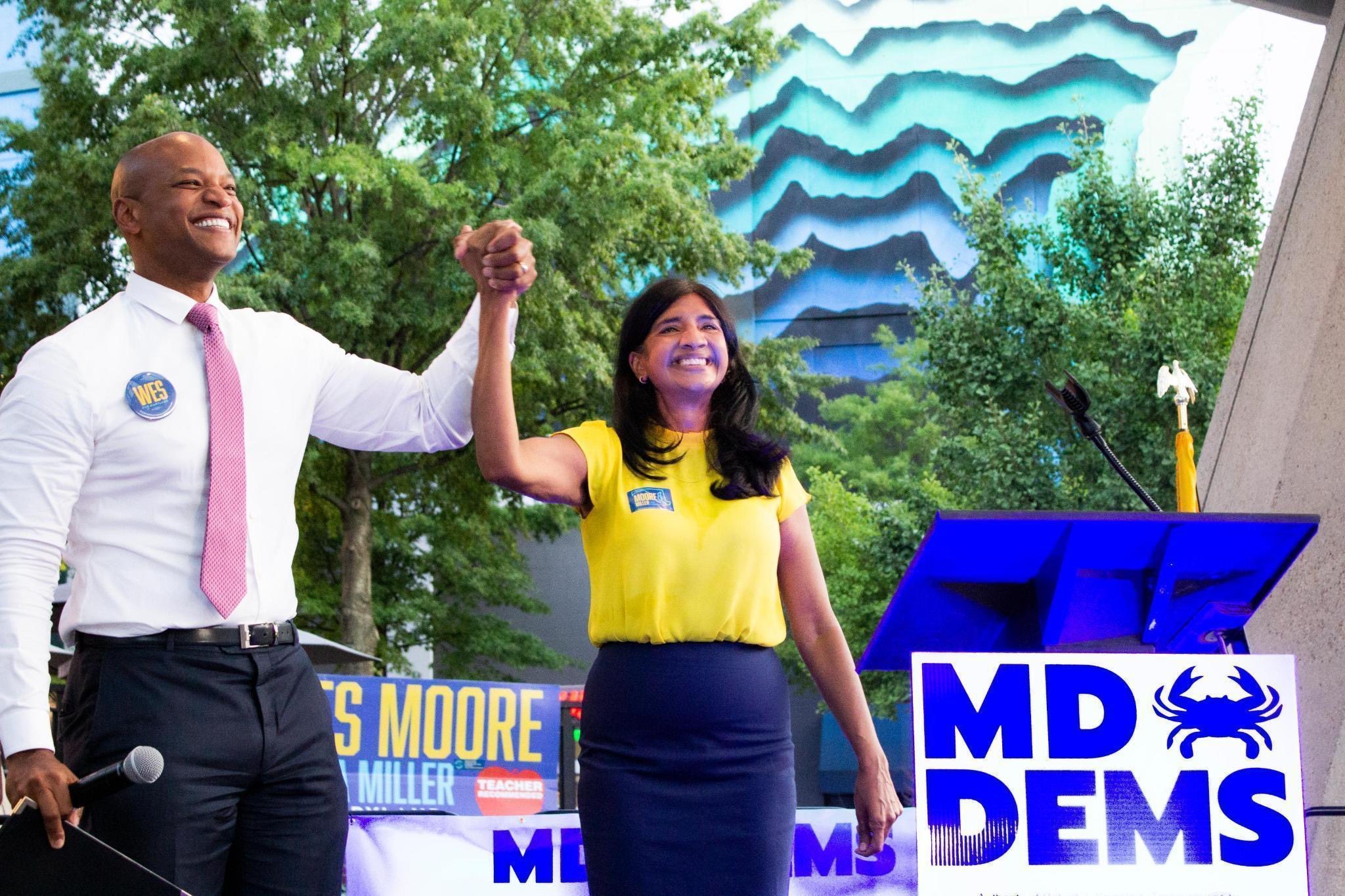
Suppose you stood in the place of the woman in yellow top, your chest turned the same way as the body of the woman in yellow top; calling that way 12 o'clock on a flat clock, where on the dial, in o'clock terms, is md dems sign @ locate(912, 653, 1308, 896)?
The md dems sign is roughly at 9 o'clock from the woman in yellow top.

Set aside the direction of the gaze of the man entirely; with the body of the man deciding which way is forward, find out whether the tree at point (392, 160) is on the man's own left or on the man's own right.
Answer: on the man's own left

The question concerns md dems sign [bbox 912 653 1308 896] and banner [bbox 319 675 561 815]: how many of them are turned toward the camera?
2

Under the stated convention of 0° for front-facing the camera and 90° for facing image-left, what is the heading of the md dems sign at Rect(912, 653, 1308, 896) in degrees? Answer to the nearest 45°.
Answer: approximately 0°

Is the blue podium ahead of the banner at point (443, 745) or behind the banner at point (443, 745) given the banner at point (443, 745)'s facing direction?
ahead

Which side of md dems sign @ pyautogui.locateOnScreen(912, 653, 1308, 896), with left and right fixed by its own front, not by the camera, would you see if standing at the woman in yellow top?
right

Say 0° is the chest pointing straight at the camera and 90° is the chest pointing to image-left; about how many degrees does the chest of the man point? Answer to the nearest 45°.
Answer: approximately 315°

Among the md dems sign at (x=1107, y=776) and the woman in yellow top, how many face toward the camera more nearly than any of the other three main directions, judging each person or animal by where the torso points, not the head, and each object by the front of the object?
2

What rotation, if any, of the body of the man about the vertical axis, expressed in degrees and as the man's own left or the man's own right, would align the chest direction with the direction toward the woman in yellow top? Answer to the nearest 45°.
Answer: approximately 45° to the man's own left
